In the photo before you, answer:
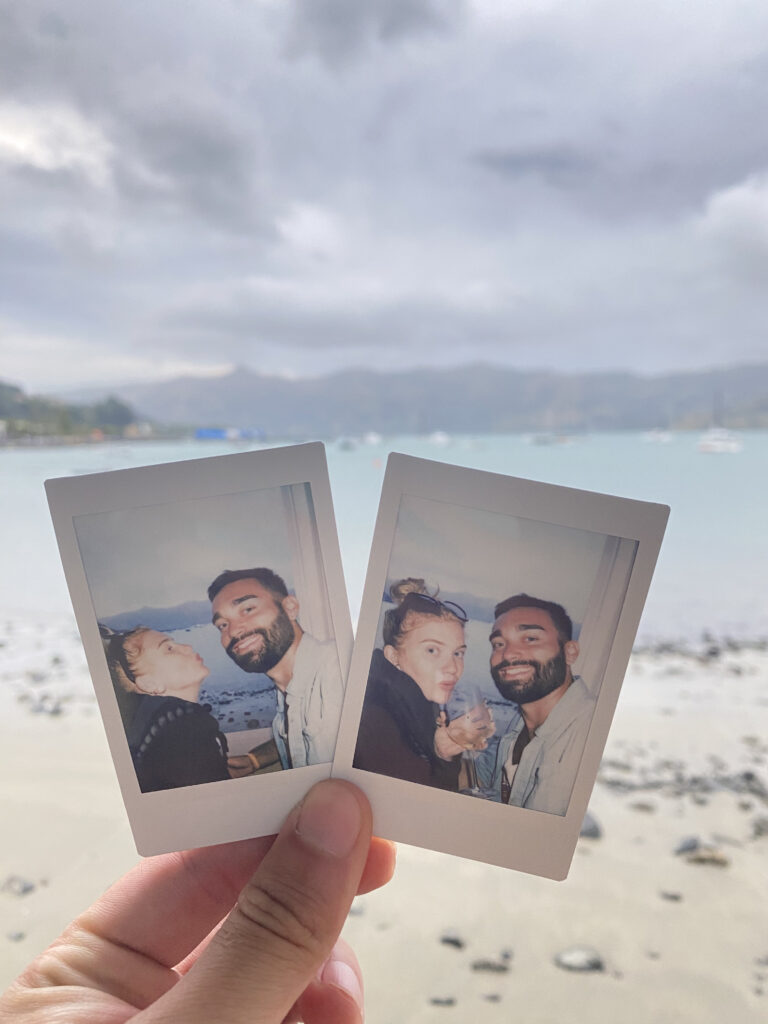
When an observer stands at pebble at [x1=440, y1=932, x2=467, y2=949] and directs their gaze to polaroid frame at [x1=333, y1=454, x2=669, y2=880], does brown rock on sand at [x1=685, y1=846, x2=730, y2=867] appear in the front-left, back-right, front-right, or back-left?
back-left

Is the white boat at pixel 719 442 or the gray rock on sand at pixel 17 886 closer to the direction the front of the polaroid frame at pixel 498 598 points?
the gray rock on sand

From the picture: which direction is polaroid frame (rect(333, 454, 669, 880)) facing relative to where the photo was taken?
toward the camera

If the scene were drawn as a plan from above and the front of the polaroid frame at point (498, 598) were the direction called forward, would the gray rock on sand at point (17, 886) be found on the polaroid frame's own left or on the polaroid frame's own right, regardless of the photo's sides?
on the polaroid frame's own right

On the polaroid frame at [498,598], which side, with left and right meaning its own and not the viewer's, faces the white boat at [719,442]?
back

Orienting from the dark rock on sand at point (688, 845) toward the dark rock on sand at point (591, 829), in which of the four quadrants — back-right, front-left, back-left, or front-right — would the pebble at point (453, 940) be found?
front-left
